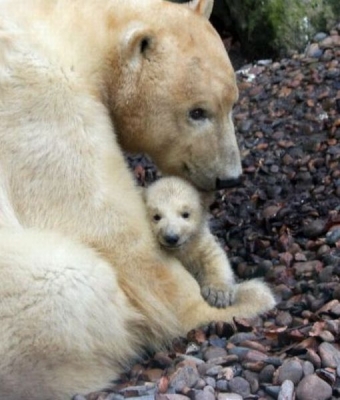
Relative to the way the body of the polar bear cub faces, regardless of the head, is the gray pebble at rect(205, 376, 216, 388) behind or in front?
in front

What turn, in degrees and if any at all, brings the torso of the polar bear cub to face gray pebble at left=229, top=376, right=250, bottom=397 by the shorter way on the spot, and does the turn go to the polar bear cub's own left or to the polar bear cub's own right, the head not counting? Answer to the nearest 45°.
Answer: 0° — it already faces it

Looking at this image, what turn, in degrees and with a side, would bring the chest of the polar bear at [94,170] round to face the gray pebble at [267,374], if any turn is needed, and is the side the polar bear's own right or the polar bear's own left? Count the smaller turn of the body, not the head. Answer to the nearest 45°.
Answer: approximately 45° to the polar bear's own right

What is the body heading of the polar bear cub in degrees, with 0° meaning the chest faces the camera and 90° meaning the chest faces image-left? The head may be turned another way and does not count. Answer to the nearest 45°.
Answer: approximately 0°

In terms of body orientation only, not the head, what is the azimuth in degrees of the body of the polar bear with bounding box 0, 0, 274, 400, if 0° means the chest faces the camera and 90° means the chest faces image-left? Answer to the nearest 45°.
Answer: approximately 270°

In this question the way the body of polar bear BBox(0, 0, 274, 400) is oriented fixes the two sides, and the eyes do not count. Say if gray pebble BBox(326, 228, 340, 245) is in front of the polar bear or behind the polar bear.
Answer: in front

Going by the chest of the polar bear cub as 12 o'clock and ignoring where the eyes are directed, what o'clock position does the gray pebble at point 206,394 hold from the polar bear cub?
The gray pebble is roughly at 12 o'clock from the polar bear cub.
